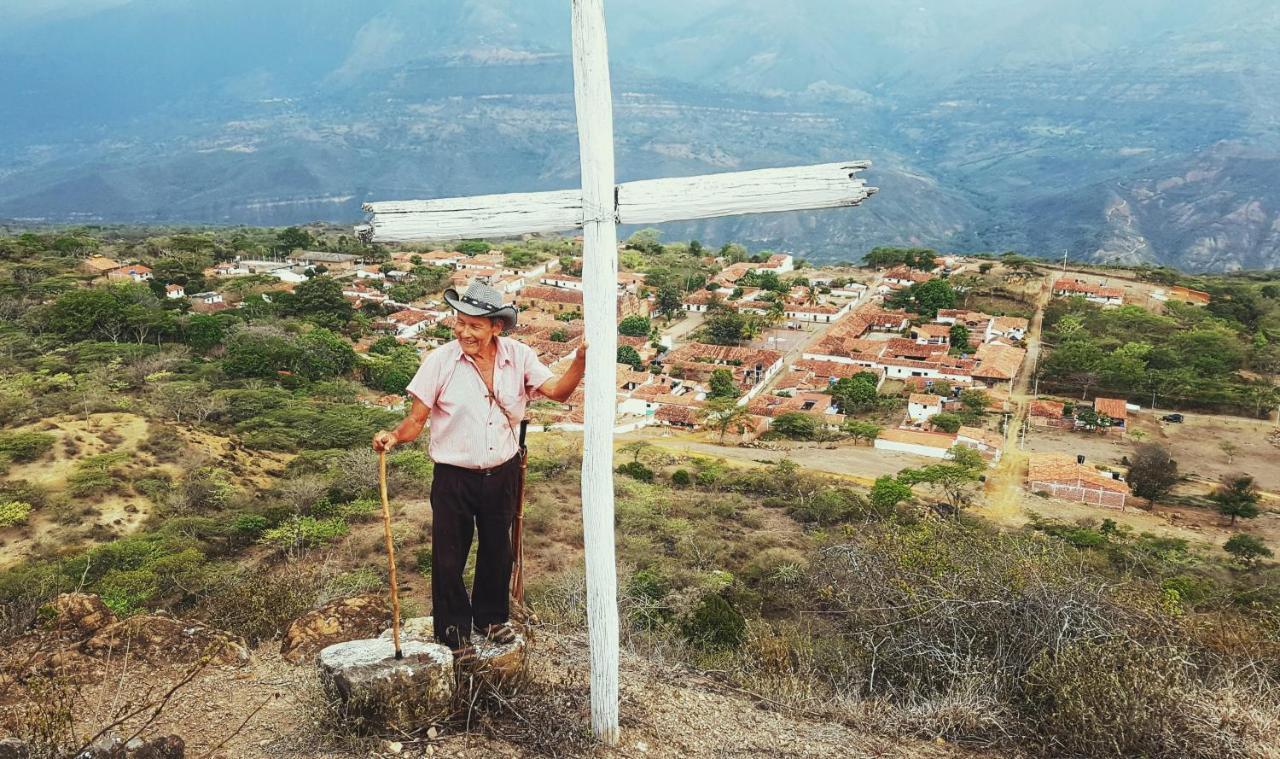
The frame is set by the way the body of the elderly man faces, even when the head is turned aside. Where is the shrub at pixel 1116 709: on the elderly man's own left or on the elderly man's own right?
on the elderly man's own left

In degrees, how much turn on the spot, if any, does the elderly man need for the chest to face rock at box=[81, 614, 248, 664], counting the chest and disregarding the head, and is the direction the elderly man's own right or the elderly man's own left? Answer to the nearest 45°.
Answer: approximately 135° to the elderly man's own right

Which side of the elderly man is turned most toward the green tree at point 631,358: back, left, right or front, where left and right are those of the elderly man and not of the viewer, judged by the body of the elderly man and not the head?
back

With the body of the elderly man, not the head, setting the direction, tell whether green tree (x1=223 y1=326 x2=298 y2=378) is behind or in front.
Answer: behind

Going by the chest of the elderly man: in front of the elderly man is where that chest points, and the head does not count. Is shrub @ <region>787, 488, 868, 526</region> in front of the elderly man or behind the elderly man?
behind

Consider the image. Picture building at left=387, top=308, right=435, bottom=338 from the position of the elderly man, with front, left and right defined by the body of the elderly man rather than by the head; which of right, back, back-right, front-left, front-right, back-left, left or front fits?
back

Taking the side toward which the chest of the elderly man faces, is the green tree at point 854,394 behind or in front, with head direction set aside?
behind

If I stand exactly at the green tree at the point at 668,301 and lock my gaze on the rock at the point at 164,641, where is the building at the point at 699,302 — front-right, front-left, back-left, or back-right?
back-left

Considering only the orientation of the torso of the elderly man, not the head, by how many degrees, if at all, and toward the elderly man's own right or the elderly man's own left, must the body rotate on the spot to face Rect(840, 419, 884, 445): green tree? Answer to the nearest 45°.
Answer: approximately 135° to the elderly man's own left

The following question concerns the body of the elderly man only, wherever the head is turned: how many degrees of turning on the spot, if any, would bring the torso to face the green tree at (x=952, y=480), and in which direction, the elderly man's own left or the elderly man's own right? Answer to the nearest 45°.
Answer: approximately 135° to the elderly man's own left

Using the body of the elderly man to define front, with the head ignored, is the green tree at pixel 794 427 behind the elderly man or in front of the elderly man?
behind

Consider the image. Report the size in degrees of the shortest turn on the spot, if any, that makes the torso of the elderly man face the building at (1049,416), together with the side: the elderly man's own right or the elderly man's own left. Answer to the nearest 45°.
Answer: approximately 135° to the elderly man's own left

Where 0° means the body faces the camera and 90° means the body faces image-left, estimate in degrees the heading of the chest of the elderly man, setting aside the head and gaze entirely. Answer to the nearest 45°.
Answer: approximately 0°

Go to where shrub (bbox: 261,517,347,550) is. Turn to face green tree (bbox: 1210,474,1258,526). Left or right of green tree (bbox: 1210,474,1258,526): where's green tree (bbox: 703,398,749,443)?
left
